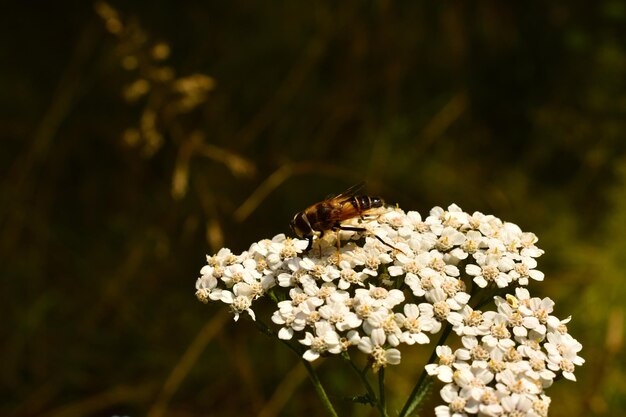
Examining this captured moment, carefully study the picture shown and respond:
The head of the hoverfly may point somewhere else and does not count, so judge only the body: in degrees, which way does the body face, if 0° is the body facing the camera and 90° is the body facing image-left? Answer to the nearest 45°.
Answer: approximately 90°
